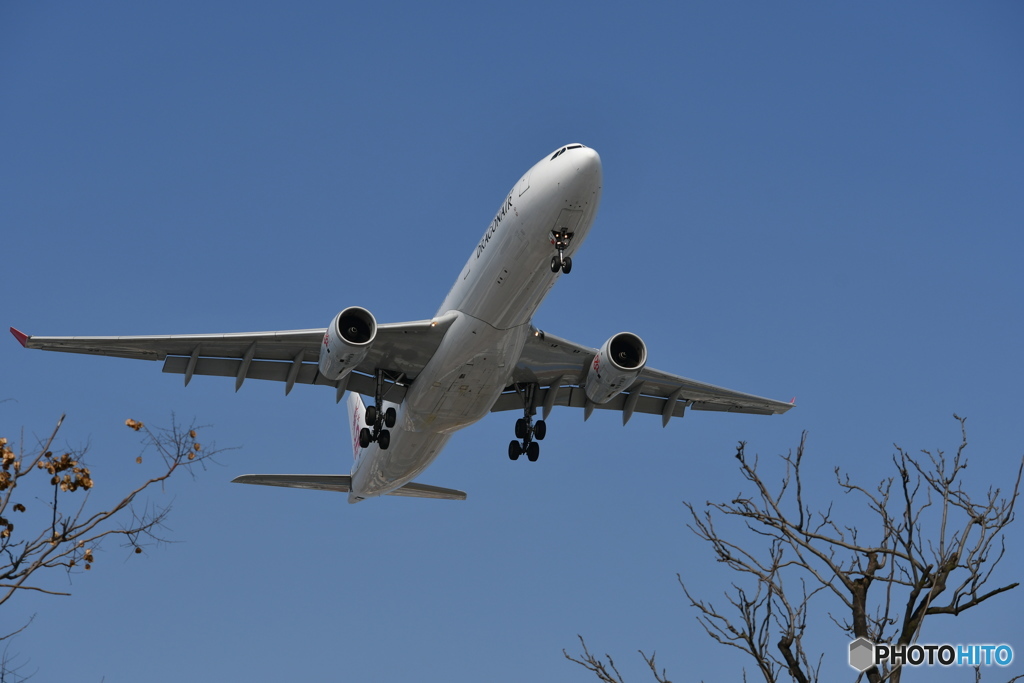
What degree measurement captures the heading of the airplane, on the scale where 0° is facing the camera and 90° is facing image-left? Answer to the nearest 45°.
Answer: approximately 315°
